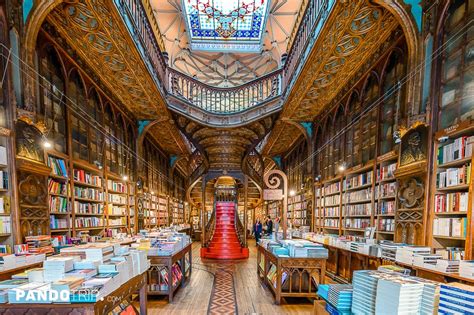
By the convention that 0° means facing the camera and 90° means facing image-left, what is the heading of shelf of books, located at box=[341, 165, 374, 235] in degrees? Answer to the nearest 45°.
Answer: approximately 45°

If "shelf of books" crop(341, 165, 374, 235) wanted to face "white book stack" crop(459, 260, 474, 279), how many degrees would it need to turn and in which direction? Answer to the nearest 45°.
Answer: approximately 45° to its left

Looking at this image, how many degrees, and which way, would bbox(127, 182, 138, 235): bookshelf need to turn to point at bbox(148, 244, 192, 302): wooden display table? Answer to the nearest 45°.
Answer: approximately 45° to its right

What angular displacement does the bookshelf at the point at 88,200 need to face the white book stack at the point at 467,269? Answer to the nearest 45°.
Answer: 0° — it already faces it

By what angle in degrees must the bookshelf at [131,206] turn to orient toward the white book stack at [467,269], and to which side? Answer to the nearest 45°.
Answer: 0° — it already faces it

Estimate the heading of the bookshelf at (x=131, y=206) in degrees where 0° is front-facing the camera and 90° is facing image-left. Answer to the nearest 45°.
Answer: approximately 315°

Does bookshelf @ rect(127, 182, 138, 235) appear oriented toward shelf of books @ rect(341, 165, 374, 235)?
yes

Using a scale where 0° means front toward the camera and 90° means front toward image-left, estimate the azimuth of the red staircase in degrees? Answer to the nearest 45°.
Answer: approximately 0°

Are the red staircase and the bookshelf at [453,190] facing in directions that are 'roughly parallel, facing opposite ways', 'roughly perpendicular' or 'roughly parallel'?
roughly perpendicular

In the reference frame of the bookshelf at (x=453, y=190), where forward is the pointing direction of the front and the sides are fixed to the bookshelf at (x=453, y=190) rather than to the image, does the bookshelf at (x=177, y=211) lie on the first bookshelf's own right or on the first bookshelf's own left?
on the first bookshelf's own right

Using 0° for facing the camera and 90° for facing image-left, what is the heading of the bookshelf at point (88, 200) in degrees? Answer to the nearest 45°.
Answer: approximately 315°

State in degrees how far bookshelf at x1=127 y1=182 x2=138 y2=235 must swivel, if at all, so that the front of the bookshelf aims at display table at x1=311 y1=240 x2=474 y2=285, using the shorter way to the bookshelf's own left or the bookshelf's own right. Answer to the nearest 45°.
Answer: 0° — it already faces it

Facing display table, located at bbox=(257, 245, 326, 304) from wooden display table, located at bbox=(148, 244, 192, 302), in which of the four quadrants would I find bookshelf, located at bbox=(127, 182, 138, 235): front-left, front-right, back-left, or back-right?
back-left
